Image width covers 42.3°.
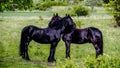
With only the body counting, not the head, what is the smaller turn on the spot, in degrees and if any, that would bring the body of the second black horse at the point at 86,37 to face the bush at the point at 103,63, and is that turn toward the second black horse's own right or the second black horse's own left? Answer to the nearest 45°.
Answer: approximately 90° to the second black horse's own left

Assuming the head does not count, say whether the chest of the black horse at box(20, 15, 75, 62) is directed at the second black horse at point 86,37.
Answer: yes

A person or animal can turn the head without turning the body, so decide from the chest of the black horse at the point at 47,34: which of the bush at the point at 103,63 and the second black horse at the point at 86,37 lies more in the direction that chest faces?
the second black horse

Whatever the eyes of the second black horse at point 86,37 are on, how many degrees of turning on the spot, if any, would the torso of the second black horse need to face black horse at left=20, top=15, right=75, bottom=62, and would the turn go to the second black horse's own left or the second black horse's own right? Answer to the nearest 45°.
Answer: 0° — it already faces it

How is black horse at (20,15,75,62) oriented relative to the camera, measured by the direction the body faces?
to the viewer's right

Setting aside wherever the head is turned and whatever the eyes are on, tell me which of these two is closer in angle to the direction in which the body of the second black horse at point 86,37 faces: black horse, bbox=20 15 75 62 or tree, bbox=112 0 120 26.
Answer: the black horse

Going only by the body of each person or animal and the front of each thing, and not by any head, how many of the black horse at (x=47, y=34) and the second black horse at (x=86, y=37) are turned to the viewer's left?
1

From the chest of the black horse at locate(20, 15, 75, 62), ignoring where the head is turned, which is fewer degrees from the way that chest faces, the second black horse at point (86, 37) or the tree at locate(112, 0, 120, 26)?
the second black horse

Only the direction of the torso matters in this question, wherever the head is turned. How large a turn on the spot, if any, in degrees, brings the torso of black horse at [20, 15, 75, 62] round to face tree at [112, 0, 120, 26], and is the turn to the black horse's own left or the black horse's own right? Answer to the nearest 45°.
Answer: approximately 45° to the black horse's own left

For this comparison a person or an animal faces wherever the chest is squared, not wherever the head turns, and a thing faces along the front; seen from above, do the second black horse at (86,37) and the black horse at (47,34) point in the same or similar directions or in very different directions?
very different directions

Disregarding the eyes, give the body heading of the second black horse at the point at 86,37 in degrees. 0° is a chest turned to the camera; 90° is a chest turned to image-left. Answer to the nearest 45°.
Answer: approximately 90°
